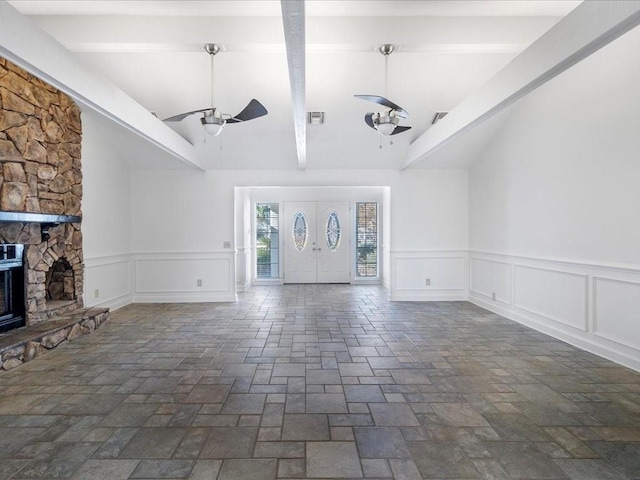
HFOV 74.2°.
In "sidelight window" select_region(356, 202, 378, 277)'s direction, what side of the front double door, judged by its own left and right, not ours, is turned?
left

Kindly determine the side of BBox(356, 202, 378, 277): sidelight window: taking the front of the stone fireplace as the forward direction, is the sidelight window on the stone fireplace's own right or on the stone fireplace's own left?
on the stone fireplace's own left

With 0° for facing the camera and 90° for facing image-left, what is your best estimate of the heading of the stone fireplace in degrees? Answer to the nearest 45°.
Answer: approximately 315°

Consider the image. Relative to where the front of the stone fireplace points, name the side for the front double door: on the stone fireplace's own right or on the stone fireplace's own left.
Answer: on the stone fireplace's own left

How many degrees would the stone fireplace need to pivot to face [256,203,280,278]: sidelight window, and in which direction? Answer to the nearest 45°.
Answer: approximately 90° to its left

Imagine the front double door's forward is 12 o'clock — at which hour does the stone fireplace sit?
The stone fireplace is roughly at 1 o'clock from the front double door.

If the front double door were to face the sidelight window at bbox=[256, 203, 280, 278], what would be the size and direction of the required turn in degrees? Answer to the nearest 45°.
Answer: approximately 90° to its right

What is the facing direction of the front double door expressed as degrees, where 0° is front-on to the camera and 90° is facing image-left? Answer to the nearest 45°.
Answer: approximately 0°

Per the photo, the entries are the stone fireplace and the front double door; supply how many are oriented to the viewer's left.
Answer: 0

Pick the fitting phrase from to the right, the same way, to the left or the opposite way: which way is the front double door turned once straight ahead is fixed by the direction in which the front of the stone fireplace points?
to the right
